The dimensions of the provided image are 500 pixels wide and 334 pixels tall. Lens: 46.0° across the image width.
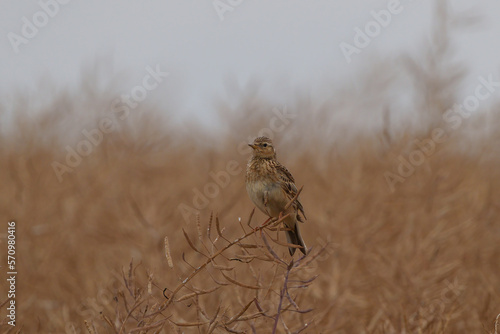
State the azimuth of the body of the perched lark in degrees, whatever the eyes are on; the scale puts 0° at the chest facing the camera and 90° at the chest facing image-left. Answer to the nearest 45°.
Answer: approximately 45°
